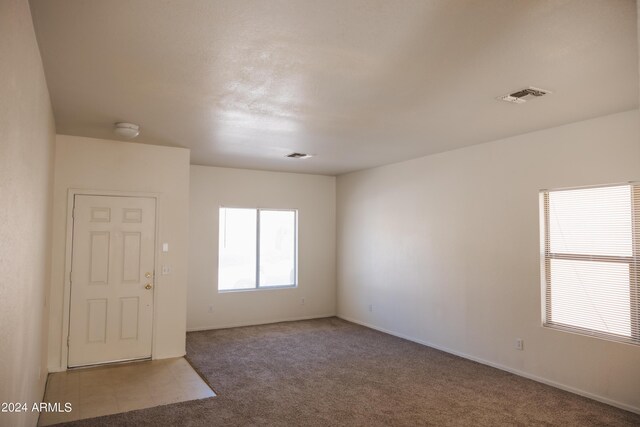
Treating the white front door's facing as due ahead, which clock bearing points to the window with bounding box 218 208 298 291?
The window is roughly at 8 o'clock from the white front door.

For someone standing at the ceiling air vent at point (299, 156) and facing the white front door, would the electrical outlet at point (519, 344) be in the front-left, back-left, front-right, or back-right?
back-left

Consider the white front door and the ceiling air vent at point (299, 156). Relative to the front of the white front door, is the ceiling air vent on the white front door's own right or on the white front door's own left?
on the white front door's own left

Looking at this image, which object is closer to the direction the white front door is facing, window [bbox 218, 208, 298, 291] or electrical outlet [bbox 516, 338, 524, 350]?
the electrical outlet

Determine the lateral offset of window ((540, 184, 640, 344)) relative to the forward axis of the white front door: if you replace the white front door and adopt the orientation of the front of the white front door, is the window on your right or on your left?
on your left

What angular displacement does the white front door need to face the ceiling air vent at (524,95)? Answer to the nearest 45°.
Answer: approximately 45° to its left

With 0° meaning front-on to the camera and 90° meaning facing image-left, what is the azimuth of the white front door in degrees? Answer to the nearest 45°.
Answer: approximately 0°

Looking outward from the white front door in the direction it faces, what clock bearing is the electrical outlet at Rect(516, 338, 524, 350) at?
The electrical outlet is roughly at 10 o'clock from the white front door.

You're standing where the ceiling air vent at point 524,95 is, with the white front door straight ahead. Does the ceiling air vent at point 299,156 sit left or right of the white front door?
right

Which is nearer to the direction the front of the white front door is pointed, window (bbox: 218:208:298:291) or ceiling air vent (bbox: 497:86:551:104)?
the ceiling air vent
